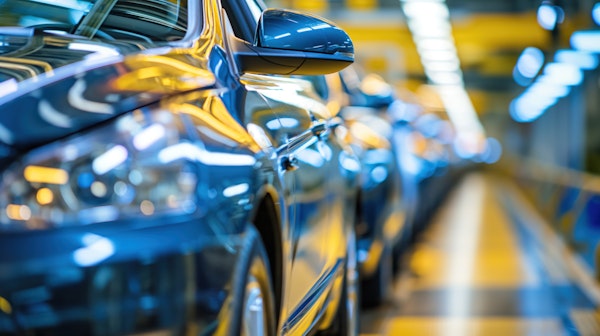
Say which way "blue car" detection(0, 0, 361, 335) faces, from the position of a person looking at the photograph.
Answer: facing the viewer and to the left of the viewer

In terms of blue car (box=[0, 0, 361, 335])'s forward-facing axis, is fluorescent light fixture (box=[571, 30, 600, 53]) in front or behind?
behind

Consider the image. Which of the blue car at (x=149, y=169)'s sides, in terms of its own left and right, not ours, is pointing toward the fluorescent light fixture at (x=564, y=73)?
back

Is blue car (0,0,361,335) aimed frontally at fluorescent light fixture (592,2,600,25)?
no
